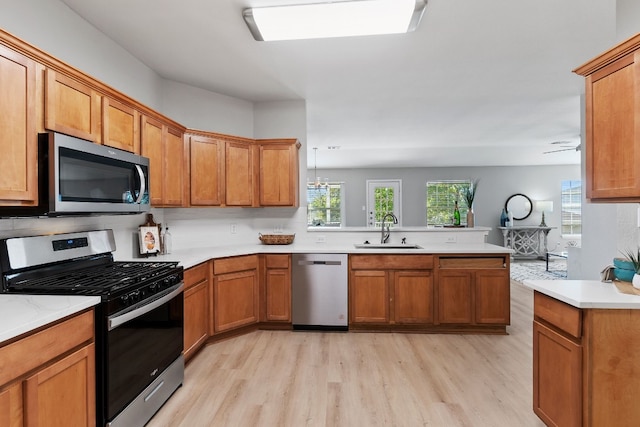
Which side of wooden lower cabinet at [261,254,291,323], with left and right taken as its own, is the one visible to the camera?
front

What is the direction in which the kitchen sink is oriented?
toward the camera

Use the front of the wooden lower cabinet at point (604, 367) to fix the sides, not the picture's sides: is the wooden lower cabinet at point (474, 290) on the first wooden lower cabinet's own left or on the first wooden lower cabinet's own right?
on the first wooden lower cabinet's own right

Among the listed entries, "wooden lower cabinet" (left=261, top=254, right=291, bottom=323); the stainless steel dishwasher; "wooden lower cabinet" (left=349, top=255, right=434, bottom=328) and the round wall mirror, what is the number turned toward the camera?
4

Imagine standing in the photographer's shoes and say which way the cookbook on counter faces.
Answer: facing the viewer and to the right of the viewer

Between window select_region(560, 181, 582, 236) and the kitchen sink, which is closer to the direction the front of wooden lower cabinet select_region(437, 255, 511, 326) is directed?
the kitchen sink

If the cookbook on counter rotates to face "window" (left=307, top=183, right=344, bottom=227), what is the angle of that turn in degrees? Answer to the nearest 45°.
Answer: approximately 90° to its left

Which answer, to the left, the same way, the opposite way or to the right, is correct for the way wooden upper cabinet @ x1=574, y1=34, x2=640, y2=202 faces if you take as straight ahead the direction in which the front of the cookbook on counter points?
the opposite way

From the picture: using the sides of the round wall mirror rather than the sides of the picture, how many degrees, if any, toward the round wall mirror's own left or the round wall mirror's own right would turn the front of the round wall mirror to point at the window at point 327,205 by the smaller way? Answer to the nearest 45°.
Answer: approximately 45° to the round wall mirror's own right

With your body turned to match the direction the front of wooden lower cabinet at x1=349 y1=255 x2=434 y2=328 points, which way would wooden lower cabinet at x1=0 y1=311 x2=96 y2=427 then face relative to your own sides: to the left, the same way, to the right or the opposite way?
to the left

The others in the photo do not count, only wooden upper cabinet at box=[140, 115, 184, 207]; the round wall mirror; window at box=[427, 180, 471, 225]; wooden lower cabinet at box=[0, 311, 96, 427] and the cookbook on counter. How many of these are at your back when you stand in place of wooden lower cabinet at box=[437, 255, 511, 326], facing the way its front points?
2

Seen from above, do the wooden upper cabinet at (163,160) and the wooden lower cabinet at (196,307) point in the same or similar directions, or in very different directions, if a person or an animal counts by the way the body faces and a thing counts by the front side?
same or similar directions

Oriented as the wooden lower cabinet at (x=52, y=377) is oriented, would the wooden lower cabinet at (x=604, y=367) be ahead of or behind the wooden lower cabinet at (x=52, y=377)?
ahead

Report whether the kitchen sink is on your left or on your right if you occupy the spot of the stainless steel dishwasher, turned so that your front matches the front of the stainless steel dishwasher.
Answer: on your left

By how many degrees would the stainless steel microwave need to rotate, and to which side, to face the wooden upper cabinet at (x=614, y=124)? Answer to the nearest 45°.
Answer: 0° — it already faces it

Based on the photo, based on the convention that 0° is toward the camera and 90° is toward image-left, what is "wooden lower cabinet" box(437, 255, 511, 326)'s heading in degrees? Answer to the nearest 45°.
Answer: approximately 0°

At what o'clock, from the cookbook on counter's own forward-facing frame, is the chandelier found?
The chandelier is roughly at 9 o'clock from the cookbook on counter.

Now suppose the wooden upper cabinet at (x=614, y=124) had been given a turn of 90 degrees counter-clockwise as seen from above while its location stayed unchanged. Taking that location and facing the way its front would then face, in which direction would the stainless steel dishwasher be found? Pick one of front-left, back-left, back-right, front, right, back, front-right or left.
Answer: back-right

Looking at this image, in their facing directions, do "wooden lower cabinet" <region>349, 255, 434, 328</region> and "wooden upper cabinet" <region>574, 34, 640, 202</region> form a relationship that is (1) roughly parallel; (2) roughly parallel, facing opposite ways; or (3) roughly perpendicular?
roughly perpendicular
